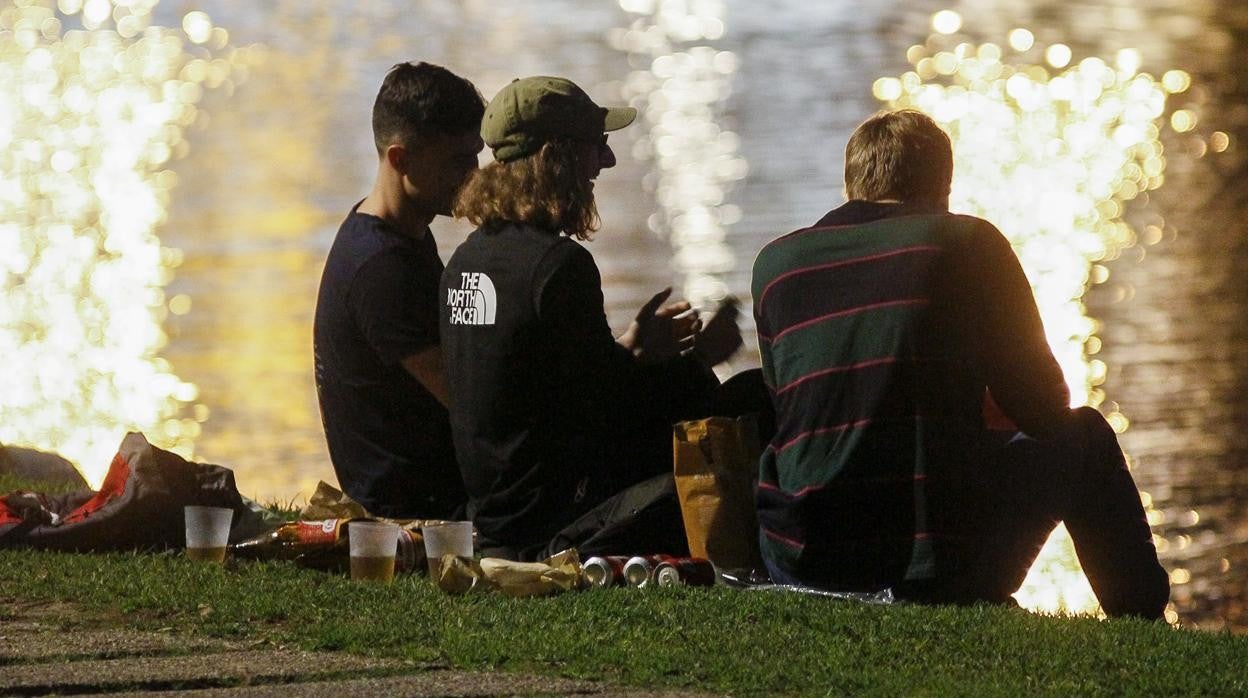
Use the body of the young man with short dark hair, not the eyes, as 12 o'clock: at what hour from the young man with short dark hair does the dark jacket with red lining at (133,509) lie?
The dark jacket with red lining is roughly at 6 o'clock from the young man with short dark hair.

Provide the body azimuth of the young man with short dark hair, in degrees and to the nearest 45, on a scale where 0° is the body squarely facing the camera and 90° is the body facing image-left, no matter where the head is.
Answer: approximately 270°

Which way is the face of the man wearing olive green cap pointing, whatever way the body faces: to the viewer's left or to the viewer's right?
to the viewer's right

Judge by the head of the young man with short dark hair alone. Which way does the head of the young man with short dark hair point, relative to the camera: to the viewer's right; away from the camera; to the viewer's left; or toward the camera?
to the viewer's right

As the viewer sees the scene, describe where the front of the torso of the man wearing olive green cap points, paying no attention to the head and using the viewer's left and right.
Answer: facing away from the viewer and to the right of the viewer

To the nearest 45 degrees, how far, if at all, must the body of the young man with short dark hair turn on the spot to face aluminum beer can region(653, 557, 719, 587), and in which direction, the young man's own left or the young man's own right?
approximately 45° to the young man's own right

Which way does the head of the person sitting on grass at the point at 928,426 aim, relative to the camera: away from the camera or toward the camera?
away from the camera
